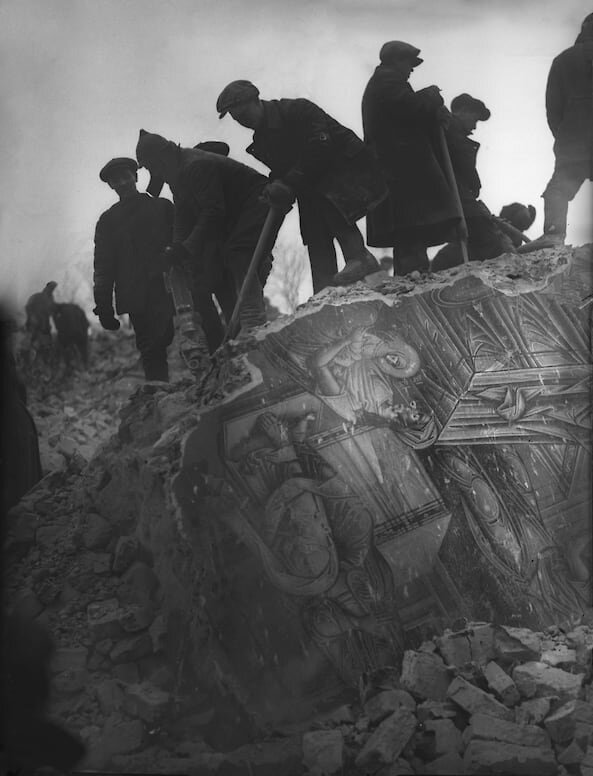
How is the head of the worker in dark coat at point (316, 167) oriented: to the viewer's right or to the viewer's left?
to the viewer's left

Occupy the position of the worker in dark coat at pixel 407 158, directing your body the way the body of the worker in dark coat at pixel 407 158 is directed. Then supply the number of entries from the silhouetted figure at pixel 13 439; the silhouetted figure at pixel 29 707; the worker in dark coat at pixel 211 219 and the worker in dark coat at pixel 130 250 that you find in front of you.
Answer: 0

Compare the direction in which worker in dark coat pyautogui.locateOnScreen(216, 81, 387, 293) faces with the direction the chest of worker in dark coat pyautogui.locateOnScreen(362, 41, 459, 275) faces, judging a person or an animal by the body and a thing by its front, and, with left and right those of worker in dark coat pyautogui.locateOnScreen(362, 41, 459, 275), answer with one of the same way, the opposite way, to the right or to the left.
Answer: the opposite way

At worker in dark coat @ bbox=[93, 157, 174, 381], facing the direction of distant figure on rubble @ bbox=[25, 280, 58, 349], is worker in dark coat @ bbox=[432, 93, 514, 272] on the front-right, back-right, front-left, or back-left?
back-right

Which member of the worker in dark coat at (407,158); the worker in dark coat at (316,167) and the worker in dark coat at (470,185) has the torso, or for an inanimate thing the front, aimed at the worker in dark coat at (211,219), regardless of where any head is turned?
the worker in dark coat at (316,167)

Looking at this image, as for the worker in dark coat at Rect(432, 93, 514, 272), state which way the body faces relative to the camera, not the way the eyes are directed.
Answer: to the viewer's right

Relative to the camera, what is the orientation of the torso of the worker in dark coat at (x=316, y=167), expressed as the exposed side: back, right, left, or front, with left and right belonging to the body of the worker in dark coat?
left

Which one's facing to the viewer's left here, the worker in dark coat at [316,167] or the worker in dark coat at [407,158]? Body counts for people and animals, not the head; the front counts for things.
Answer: the worker in dark coat at [316,167]

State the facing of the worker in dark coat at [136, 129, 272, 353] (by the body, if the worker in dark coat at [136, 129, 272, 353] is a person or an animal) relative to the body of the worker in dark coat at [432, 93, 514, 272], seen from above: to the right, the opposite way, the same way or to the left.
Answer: the opposite way
